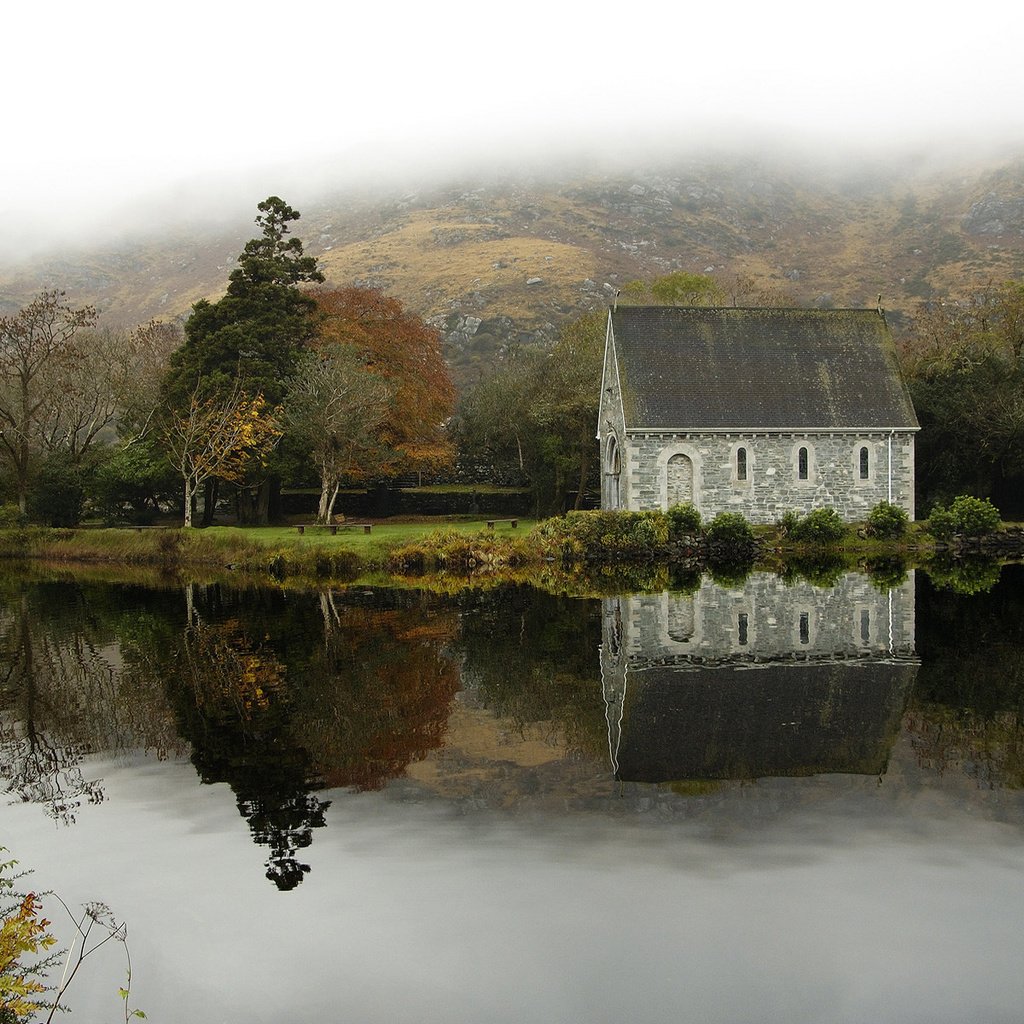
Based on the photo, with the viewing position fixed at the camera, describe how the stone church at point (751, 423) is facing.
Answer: facing to the left of the viewer

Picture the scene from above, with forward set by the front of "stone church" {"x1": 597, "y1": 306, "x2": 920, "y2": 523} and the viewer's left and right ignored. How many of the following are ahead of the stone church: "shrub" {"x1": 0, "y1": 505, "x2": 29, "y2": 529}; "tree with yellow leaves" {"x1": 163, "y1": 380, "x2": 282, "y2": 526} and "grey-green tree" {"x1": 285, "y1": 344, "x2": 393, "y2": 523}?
3

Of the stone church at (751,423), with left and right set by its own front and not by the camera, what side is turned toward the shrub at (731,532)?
left

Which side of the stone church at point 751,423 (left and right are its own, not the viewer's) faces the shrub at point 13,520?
front

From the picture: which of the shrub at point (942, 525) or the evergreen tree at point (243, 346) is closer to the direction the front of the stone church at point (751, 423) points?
the evergreen tree

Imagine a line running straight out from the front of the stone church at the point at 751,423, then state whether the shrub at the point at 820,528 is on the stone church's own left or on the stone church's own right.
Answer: on the stone church's own left

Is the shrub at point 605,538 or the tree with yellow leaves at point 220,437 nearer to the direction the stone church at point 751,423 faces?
the tree with yellow leaves

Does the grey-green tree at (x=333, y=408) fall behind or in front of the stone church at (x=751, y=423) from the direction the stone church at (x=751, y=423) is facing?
in front

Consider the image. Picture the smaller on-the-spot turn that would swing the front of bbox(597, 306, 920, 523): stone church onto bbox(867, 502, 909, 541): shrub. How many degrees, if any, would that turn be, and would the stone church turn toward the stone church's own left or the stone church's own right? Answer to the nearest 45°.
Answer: approximately 135° to the stone church's own left

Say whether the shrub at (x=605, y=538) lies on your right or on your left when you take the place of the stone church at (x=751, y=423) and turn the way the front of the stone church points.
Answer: on your left

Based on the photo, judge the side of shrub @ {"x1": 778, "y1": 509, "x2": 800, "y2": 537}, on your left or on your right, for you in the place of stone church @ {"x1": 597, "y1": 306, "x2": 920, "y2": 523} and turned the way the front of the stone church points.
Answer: on your left
